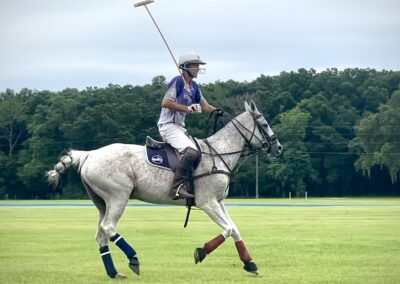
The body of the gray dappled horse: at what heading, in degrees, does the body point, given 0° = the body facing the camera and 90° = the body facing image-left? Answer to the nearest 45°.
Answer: approximately 270°
